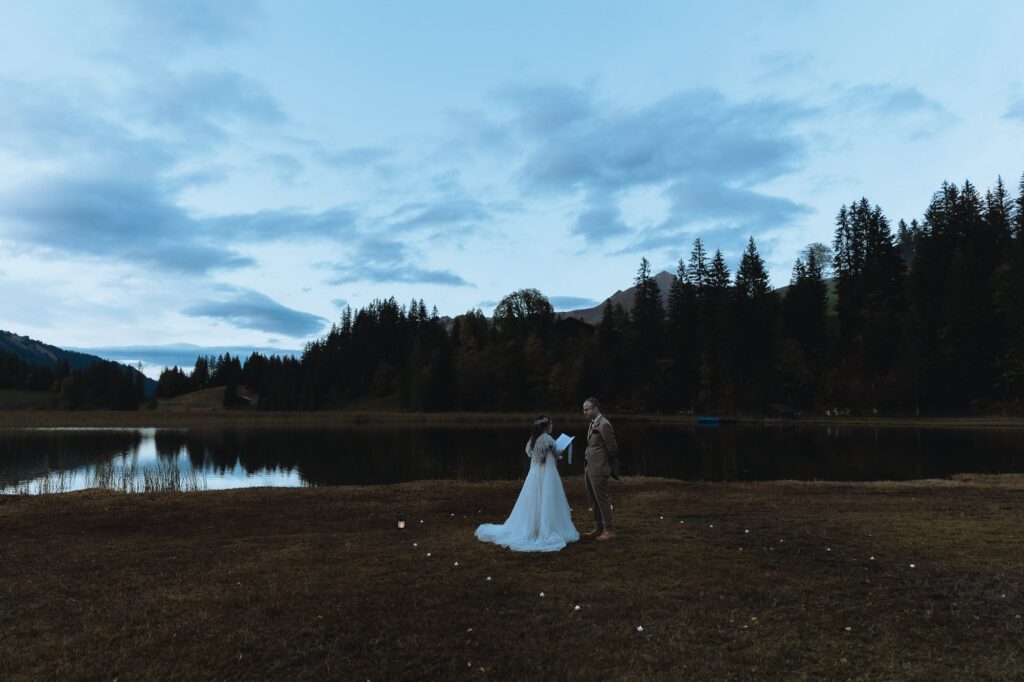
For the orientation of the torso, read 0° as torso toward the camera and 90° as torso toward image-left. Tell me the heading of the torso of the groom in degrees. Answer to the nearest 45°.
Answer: approximately 90°

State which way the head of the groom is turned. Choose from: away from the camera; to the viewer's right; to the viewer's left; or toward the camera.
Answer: to the viewer's left
